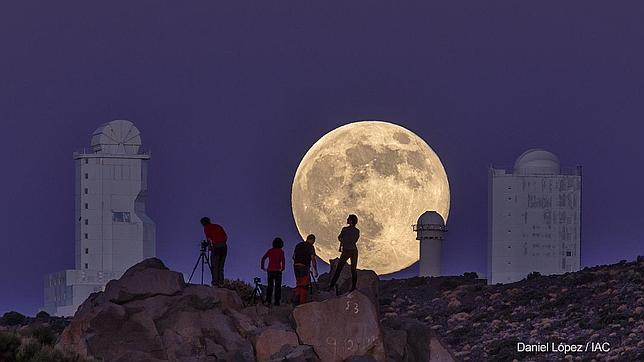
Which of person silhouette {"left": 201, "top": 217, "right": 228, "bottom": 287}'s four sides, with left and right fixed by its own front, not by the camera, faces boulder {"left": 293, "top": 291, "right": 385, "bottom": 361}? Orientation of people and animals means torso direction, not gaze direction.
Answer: back

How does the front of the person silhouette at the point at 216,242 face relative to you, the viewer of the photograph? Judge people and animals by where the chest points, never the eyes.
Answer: facing to the left of the viewer

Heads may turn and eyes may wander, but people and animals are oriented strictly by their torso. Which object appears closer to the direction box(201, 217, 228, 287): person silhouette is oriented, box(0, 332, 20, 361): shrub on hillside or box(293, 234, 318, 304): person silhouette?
the shrub on hillside

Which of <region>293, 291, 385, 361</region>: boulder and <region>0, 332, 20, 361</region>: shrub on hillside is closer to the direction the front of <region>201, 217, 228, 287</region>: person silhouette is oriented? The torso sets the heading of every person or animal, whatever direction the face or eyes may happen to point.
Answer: the shrub on hillside

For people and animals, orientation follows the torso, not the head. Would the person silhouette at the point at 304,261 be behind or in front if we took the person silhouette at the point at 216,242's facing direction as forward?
behind

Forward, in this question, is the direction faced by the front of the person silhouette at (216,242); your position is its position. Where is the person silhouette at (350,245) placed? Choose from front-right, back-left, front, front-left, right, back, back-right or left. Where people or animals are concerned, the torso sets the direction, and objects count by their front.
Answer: back
